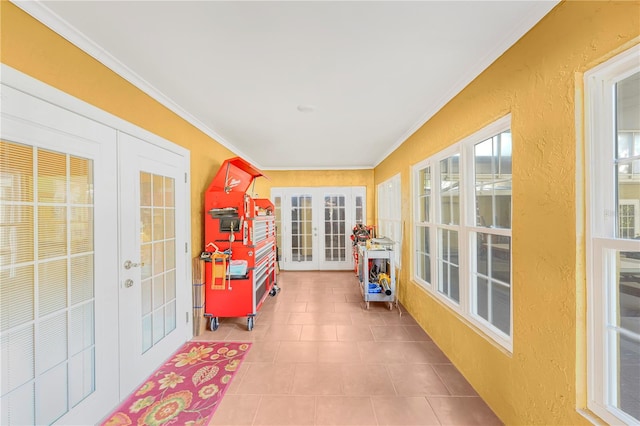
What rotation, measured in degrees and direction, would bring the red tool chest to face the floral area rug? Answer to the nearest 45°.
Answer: approximately 90° to its right

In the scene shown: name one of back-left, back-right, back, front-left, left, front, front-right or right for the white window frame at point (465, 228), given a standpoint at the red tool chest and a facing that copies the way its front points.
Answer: front-right

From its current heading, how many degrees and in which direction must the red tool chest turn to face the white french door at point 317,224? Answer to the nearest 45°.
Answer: approximately 45° to its left

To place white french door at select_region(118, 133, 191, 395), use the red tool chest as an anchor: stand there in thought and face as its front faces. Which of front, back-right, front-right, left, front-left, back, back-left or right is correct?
back-right

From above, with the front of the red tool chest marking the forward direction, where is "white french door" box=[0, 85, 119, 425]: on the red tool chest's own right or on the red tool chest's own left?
on the red tool chest's own right

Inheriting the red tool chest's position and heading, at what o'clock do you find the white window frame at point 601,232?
The white window frame is roughly at 2 o'clock from the red tool chest.

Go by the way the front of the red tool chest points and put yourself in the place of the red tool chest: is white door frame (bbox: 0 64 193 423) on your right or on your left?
on your right

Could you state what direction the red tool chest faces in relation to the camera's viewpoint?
facing to the right of the viewer

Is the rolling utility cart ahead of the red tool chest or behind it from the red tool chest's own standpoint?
ahead
